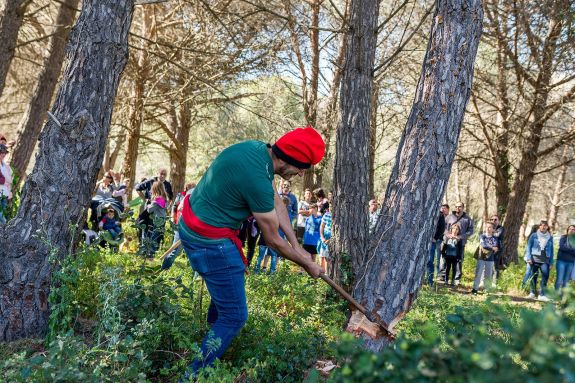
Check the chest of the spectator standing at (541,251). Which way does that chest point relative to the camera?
toward the camera

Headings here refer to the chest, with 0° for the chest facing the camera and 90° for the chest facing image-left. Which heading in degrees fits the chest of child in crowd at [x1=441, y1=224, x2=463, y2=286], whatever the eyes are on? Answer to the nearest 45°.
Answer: approximately 0°

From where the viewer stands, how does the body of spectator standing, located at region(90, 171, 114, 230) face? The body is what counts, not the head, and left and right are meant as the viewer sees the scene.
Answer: facing the viewer and to the right of the viewer

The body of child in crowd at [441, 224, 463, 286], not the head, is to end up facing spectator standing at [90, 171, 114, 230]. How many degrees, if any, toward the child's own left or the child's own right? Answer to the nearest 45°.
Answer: approximately 45° to the child's own right

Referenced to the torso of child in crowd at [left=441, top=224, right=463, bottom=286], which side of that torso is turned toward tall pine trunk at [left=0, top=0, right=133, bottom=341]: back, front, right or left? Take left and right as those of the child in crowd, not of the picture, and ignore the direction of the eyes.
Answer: front

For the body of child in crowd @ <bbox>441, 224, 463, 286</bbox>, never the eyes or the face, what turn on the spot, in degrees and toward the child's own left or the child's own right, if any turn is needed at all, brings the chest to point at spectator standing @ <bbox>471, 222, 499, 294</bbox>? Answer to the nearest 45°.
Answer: approximately 90° to the child's own left

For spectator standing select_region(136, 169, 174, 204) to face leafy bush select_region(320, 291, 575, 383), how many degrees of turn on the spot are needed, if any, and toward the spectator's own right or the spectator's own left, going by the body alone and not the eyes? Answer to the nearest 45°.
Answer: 0° — they already face it
